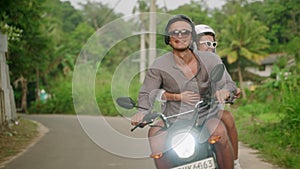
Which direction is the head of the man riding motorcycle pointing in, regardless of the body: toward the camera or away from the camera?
toward the camera

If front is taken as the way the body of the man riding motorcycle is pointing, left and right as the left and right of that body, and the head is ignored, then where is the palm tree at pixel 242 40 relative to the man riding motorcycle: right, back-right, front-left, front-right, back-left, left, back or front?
back

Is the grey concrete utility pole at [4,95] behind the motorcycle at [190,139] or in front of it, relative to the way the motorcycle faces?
behind

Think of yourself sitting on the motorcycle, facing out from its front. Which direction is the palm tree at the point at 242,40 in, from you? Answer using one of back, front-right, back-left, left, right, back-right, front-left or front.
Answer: back

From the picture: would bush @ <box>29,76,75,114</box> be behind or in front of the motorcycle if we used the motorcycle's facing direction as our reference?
behind

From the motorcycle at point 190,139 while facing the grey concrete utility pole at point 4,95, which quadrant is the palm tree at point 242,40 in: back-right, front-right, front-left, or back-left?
front-right

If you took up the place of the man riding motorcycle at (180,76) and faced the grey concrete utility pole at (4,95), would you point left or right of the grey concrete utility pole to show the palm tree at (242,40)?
right

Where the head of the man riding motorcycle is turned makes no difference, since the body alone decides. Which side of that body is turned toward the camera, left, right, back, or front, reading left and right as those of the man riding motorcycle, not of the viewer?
front

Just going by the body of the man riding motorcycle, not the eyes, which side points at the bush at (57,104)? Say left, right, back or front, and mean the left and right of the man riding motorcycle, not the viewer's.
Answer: back

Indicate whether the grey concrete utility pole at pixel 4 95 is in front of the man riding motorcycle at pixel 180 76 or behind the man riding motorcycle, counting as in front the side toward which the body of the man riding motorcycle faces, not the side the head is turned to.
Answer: behind
